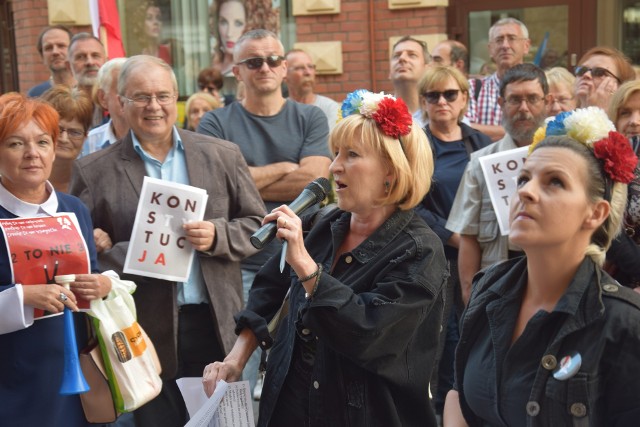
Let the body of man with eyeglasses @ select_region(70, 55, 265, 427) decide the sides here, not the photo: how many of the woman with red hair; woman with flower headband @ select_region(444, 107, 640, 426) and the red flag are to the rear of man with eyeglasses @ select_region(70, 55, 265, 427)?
1

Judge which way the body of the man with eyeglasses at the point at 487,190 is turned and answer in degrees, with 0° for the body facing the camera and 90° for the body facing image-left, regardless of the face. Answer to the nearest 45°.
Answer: approximately 0°

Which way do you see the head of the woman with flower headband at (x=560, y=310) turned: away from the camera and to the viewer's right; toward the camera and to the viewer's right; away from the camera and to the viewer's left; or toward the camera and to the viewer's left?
toward the camera and to the viewer's left

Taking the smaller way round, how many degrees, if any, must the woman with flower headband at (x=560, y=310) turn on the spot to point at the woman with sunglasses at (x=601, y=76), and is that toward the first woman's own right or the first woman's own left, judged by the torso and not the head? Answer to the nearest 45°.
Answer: approximately 135° to the first woman's own right

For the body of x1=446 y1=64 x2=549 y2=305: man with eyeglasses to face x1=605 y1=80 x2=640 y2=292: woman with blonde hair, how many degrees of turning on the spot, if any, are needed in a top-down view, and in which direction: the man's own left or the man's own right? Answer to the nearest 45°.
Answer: approximately 45° to the man's own left

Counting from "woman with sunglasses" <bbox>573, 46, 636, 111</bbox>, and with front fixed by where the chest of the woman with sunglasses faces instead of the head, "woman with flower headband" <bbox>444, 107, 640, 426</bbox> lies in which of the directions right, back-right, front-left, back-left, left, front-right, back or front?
front-left

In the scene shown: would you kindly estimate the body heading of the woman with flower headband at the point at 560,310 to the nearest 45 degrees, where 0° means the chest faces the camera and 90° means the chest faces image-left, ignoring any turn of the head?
approximately 45°

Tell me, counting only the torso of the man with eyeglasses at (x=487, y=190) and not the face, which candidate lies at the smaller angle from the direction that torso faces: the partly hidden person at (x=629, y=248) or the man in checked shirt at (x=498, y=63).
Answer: the partly hidden person

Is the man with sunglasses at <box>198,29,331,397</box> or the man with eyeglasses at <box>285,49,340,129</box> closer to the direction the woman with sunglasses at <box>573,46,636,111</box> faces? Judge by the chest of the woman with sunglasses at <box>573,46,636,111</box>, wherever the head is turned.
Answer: the man with sunglasses
